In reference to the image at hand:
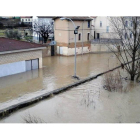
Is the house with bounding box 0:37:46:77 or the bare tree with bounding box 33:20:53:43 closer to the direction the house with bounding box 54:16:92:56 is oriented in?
the house

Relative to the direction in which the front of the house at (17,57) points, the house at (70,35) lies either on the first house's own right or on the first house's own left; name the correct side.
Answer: on the first house's own left

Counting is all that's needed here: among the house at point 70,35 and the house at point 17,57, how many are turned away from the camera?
0

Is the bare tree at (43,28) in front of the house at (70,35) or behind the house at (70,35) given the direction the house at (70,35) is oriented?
behind
